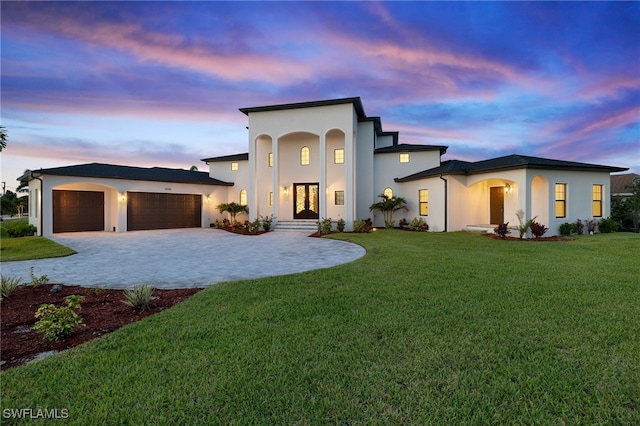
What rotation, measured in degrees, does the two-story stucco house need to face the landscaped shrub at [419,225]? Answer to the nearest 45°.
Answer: approximately 90° to its left

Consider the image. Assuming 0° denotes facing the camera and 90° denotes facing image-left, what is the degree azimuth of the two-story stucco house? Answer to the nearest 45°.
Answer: approximately 0°

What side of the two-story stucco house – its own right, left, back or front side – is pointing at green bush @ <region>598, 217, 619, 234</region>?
left

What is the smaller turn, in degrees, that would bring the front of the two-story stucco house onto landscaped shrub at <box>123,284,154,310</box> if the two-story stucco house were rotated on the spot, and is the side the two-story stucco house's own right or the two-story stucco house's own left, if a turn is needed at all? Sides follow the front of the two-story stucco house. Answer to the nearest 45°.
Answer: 0° — it already faces it

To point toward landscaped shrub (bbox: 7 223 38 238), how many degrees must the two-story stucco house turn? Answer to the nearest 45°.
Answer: approximately 90° to its right
